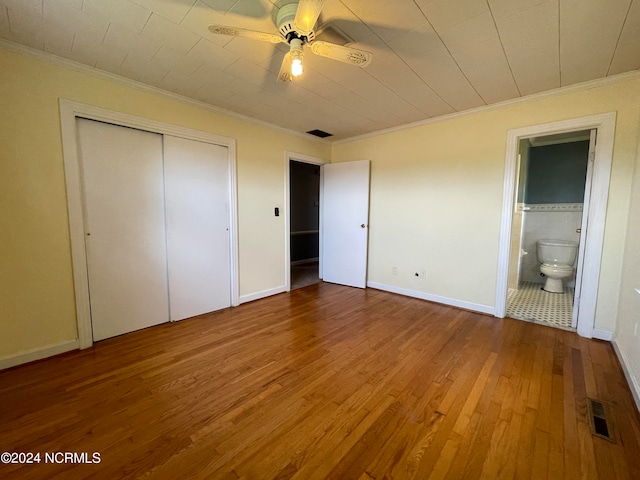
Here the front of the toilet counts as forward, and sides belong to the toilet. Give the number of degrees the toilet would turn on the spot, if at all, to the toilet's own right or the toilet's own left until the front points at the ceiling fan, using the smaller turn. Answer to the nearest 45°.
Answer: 0° — it already faces it

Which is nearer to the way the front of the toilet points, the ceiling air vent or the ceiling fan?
the ceiling fan

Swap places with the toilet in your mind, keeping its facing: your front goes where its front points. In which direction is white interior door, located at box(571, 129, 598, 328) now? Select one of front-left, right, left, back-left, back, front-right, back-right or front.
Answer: front

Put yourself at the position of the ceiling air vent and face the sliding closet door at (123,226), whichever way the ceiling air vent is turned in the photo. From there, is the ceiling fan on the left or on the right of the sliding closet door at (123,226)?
left

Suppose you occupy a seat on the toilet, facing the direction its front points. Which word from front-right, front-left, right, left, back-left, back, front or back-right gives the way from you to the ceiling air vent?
front-right

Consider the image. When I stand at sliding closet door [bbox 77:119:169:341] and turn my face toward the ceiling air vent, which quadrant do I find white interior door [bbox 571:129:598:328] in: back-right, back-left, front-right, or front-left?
front-right

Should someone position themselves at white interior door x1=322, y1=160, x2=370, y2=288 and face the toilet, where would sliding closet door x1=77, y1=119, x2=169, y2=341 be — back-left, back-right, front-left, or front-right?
back-right

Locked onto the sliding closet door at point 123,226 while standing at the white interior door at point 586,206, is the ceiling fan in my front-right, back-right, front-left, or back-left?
front-left

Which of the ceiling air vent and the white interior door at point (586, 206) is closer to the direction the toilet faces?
the white interior door

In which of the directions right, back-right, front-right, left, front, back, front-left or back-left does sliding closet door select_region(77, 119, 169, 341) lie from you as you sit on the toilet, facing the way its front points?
front-right

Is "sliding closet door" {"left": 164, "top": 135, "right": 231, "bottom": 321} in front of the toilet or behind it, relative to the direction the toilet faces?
in front

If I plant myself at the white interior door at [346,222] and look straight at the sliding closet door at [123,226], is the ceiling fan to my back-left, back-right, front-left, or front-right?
front-left

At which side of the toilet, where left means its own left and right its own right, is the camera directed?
front
